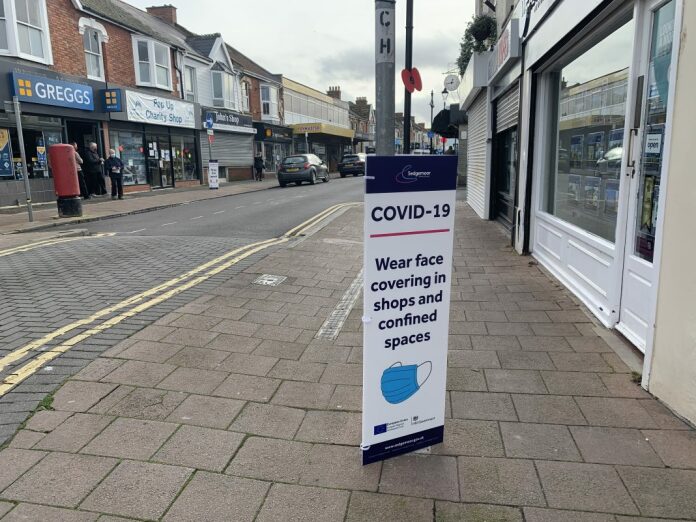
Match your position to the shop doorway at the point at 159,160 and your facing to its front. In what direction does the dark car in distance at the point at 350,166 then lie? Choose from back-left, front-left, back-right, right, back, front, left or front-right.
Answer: left

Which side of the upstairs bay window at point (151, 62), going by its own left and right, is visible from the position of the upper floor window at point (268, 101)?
left

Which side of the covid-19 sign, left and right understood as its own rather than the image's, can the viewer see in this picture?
front

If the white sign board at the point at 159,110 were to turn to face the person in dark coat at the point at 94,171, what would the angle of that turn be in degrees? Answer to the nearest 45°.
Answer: approximately 90° to its right

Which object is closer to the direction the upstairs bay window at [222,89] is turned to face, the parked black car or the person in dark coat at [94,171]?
the parked black car

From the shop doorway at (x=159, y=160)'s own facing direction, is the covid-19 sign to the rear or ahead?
ahead

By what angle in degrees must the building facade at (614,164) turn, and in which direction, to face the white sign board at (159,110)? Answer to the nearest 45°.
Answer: approximately 90° to its right

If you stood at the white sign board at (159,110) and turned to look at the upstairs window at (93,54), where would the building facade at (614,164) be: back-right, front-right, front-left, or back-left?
front-left

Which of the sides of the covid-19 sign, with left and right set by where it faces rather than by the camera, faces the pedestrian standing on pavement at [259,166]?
back

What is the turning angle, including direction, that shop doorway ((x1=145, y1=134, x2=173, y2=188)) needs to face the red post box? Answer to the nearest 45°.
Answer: approximately 45° to its right

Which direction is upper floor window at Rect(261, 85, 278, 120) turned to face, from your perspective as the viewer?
facing the viewer and to the right of the viewer

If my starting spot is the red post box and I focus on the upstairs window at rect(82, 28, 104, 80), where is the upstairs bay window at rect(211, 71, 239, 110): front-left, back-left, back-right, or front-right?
front-right

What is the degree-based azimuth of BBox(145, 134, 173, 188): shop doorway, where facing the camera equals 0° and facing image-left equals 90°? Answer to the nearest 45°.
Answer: approximately 315°
